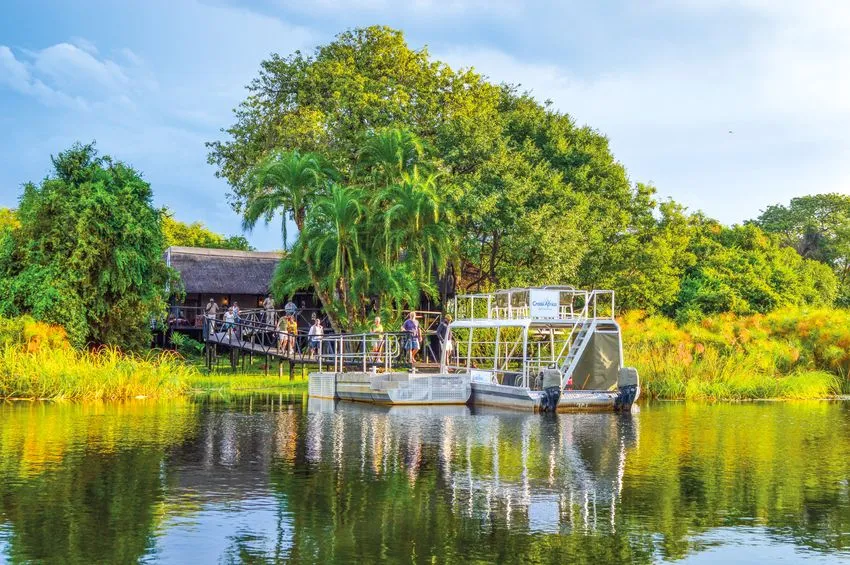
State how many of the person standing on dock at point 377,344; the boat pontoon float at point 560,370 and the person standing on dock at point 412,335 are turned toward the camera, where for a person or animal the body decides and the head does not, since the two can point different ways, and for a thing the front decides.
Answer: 2

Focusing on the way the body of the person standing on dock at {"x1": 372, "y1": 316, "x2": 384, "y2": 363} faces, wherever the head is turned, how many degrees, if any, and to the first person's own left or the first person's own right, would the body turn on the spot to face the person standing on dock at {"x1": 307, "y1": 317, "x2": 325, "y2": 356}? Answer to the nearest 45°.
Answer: approximately 135° to the first person's own right

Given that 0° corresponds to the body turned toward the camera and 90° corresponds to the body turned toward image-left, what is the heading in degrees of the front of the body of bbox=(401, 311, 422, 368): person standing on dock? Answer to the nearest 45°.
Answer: approximately 0°

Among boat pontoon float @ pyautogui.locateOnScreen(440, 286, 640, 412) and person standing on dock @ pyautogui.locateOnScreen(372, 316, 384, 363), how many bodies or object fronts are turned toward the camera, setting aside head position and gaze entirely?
1

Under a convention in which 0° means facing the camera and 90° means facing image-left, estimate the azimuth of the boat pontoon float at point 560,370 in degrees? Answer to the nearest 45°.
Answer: approximately 135°

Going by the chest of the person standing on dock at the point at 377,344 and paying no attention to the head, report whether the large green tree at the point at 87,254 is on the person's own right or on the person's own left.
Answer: on the person's own right
